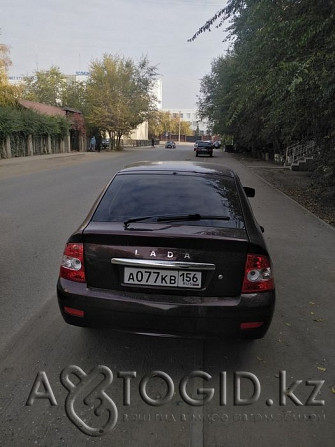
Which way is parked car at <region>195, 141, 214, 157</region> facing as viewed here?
away from the camera

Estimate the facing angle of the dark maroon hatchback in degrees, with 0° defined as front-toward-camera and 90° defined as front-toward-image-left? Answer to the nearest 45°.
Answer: approximately 180°

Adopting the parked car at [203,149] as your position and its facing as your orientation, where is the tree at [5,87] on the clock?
The tree is roughly at 8 o'clock from the parked car.

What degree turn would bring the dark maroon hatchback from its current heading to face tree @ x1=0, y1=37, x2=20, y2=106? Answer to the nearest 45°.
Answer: approximately 45° to its left
